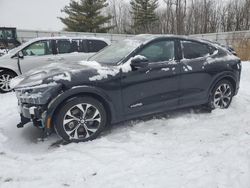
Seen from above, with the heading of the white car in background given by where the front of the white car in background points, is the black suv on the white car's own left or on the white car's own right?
on the white car's own left

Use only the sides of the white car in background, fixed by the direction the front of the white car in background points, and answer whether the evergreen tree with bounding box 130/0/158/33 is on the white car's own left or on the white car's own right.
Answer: on the white car's own right

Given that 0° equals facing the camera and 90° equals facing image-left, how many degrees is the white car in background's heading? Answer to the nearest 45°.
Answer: approximately 90°

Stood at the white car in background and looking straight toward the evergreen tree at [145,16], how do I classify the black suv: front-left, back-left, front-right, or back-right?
back-right

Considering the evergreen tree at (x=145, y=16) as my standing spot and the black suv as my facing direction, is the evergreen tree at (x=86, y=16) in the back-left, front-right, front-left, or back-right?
front-right

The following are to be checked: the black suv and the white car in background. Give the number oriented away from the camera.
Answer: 0

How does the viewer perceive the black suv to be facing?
facing the viewer and to the left of the viewer

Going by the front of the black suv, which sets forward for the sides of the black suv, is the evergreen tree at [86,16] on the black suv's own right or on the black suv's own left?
on the black suv's own right

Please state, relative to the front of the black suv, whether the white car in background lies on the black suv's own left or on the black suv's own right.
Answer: on the black suv's own right

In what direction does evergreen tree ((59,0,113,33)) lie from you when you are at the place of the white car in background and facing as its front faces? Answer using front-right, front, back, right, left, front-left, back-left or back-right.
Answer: right

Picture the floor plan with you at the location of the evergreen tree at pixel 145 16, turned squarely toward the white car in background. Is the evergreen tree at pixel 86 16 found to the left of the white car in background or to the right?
right

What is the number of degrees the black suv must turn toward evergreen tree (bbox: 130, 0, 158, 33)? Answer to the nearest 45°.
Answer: approximately 135° to its right
